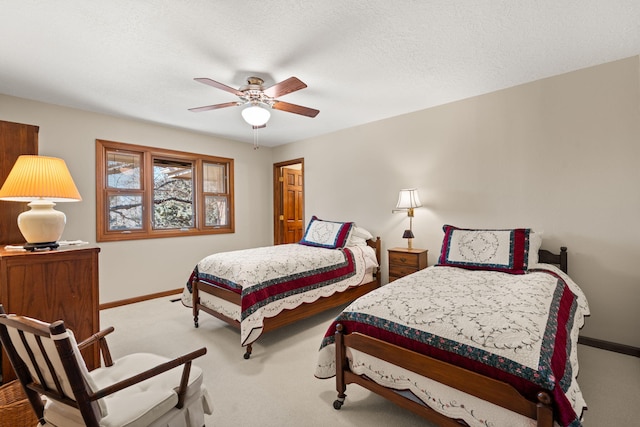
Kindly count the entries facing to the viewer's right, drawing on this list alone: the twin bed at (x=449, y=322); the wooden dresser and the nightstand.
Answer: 1

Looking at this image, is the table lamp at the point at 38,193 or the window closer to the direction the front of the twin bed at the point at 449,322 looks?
the table lamp

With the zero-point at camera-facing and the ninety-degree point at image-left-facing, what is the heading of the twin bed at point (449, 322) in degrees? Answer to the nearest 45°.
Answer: approximately 45°

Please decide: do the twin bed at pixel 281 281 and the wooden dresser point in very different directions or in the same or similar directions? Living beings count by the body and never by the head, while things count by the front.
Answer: very different directions

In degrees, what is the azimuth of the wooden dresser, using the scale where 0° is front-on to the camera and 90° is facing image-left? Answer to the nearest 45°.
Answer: approximately 270°

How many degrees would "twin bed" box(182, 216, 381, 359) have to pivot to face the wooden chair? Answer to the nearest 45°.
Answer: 0° — it already faces it

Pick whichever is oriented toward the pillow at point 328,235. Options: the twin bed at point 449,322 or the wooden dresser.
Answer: the wooden dresser

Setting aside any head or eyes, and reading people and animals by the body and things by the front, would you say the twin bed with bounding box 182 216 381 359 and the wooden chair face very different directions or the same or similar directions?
very different directions

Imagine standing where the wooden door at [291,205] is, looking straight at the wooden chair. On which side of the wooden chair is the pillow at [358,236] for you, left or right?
left

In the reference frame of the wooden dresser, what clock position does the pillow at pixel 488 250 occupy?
The pillow is roughly at 1 o'clock from the wooden dresser.

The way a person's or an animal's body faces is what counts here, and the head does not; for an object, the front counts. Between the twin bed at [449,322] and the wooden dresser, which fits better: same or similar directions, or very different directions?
very different directions
